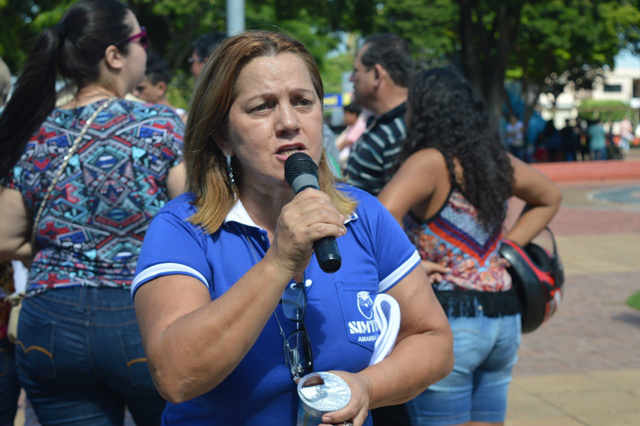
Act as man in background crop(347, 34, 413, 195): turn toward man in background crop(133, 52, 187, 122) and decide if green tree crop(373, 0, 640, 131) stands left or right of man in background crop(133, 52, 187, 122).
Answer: right

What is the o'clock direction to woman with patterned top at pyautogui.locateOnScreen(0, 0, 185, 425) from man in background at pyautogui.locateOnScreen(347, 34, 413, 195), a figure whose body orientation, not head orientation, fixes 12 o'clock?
The woman with patterned top is roughly at 10 o'clock from the man in background.

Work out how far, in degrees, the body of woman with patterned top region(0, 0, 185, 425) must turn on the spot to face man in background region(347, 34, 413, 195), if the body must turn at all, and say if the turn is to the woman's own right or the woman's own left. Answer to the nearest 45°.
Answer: approximately 45° to the woman's own right

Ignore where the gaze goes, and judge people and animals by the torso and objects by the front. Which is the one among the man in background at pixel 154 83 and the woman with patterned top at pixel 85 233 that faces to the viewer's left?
the man in background

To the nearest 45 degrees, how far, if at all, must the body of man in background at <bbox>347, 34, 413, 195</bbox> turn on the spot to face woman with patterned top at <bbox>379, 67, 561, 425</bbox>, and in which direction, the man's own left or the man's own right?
approximately 90° to the man's own left

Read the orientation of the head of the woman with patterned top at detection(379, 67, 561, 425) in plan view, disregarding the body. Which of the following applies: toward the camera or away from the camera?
away from the camera

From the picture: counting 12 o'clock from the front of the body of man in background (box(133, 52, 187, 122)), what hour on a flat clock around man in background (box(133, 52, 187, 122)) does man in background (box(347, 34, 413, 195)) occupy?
man in background (box(347, 34, 413, 195)) is roughly at 8 o'clock from man in background (box(133, 52, 187, 122)).

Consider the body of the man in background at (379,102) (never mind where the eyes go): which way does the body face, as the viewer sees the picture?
to the viewer's left

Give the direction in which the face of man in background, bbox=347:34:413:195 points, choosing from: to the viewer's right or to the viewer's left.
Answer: to the viewer's left
